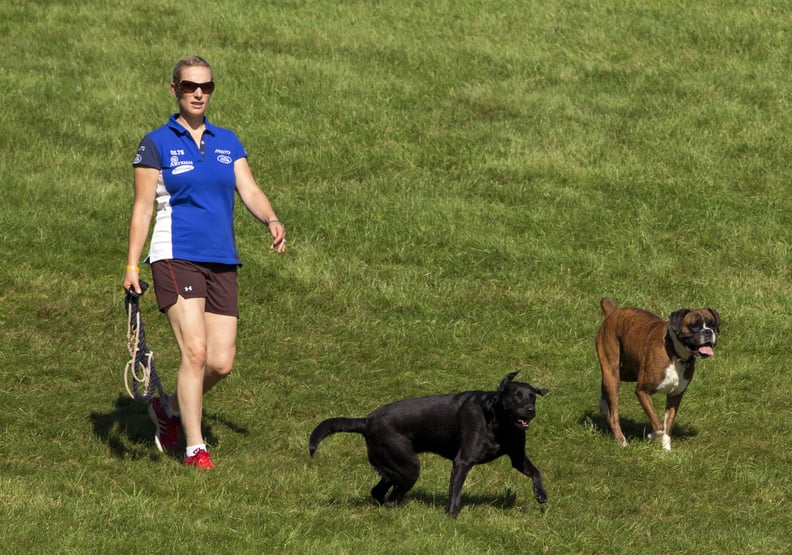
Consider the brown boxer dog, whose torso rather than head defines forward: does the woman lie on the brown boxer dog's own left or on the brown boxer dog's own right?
on the brown boxer dog's own right

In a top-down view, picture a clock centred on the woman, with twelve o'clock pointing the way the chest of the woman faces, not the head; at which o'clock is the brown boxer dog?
The brown boxer dog is roughly at 10 o'clock from the woman.

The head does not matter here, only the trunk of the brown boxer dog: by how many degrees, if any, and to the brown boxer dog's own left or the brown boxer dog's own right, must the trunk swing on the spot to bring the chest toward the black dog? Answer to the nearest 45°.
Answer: approximately 90° to the brown boxer dog's own right

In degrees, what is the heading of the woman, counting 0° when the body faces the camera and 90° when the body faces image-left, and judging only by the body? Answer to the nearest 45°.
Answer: approximately 315°

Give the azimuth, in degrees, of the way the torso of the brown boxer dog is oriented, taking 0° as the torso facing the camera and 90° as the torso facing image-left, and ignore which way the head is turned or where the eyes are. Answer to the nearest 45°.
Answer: approximately 315°

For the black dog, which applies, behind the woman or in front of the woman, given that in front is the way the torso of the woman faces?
in front

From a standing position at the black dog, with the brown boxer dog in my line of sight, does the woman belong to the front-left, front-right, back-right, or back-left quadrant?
back-left

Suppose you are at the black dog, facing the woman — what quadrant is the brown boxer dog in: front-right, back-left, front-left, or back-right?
back-right
